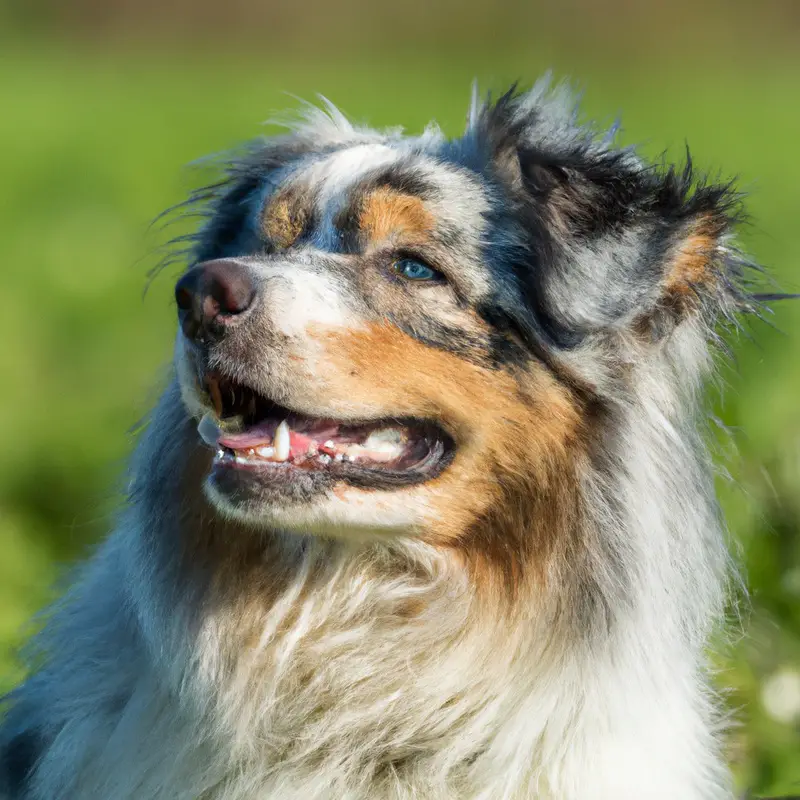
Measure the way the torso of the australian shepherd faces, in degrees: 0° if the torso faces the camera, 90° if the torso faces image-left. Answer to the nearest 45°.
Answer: approximately 45°
